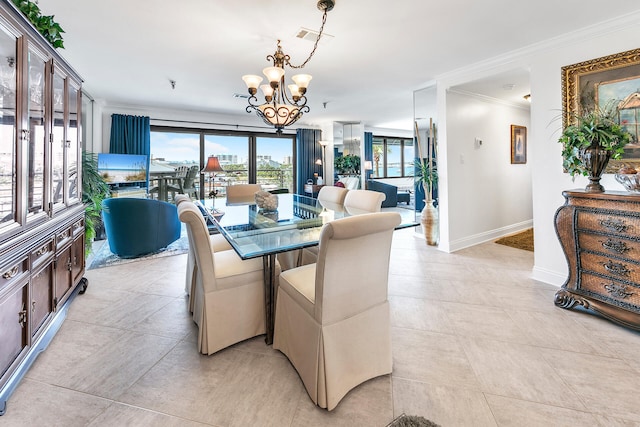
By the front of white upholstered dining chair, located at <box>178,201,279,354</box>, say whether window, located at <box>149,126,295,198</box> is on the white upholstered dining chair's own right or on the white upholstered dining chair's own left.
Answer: on the white upholstered dining chair's own left

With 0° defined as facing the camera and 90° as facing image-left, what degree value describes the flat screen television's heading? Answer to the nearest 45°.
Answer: approximately 0°

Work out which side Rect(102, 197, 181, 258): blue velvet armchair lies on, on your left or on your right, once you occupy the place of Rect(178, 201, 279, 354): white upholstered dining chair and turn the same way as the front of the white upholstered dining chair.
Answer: on your left

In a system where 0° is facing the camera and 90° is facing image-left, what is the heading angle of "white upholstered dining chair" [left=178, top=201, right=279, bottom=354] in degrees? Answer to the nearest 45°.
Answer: approximately 270°

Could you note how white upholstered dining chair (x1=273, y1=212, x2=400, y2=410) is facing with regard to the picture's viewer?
facing away from the viewer and to the left of the viewer
